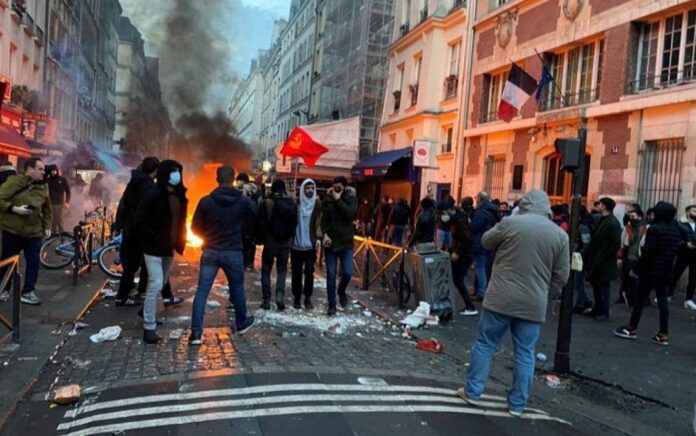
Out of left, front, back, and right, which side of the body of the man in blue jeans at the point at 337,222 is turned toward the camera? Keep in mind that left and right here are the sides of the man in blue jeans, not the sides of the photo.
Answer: front

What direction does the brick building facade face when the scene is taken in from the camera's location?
facing the viewer and to the left of the viewer

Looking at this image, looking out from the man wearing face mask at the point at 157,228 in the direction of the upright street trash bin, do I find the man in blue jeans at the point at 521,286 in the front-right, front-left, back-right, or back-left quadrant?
front-right

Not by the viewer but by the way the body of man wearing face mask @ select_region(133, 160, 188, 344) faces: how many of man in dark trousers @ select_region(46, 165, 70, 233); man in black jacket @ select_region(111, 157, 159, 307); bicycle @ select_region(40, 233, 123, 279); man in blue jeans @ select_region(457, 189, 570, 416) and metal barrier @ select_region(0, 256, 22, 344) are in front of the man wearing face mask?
1

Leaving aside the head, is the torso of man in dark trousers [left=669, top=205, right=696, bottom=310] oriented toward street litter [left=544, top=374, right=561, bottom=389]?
no

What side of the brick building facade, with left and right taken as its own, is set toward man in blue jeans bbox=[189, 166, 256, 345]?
front

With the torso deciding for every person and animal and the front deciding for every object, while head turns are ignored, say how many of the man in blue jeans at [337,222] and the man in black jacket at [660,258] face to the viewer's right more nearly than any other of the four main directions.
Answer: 0

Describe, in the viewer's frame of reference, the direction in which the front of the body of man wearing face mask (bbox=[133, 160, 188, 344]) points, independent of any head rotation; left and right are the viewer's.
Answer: facing the viewer and to the right of the viewer

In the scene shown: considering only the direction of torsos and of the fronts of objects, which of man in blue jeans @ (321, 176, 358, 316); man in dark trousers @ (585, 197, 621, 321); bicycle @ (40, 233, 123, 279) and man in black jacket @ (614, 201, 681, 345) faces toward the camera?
the man in blue jeans

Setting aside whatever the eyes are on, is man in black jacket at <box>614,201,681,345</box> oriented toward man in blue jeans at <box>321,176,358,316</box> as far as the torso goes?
no

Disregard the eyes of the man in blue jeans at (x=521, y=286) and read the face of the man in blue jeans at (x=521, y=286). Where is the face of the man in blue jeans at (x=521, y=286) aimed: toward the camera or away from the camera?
away from the camera

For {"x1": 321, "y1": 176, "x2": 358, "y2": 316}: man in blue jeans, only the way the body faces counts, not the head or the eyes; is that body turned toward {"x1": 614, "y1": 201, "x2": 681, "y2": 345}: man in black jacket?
no

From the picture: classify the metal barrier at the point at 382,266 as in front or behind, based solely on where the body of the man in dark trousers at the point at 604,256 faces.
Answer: in front

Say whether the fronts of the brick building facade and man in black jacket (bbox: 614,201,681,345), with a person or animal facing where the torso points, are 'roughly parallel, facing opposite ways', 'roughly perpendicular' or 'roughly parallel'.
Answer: roughly perpendicular

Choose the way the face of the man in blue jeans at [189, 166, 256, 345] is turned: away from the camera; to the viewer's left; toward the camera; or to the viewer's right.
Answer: away from the camera

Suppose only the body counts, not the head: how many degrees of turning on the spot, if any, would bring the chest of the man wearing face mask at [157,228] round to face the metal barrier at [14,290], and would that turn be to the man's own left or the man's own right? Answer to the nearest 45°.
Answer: approximately 135° to the man's own right
